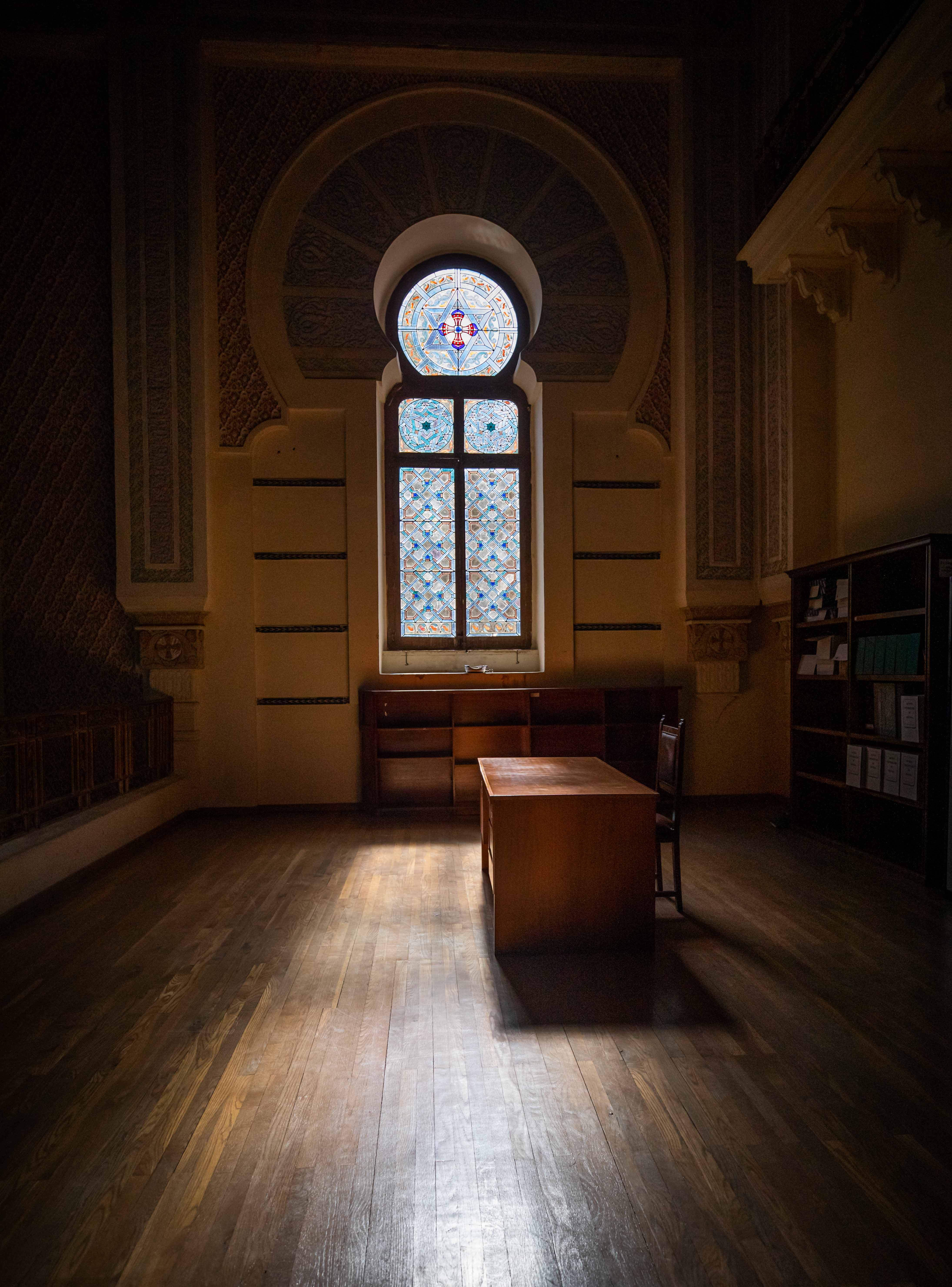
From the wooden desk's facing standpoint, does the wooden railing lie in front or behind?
in front

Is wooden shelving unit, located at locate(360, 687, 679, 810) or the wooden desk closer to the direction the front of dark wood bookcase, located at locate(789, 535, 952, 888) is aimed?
the wooden desk

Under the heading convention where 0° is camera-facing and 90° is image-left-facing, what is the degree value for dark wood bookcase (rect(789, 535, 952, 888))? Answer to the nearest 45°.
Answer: approximately 45°

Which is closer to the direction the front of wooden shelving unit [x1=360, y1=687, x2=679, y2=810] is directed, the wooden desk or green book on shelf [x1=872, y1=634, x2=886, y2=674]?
the wooden desk

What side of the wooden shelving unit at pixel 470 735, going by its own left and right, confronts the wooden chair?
front

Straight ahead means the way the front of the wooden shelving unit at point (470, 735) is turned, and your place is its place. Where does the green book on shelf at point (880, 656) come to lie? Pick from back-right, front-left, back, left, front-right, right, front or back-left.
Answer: front-left

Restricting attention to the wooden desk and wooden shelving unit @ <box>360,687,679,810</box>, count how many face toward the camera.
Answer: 1

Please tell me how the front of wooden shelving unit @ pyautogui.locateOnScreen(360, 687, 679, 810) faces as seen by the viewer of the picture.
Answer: facing the viewer

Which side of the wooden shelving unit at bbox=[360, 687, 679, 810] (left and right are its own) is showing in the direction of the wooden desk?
front

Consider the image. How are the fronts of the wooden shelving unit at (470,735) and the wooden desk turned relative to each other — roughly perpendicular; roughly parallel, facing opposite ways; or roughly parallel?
roughly perpendicular
